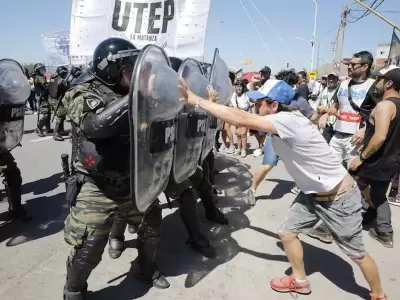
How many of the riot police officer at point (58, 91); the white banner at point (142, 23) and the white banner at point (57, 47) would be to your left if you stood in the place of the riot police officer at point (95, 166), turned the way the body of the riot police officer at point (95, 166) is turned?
3

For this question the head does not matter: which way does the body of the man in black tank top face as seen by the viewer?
to the viewer's left

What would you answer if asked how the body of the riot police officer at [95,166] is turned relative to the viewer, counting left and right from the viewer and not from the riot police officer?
facing to the right of the viewer

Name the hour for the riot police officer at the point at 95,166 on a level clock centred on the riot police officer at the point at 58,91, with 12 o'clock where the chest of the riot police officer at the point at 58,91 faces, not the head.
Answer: the riot police officer at the point at 95,166 is roughly at 3 o'clock from the riot police officer at the point at 58,91.

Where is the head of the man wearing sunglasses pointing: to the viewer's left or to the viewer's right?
to the viewer's left

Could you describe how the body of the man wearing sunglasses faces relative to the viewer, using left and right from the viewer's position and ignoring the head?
facing the viewer and to the left of the viewer

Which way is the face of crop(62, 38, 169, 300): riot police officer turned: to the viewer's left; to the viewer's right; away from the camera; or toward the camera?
to the viewer's right

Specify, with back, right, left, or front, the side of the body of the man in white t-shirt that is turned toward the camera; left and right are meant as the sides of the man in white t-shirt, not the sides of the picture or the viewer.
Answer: left

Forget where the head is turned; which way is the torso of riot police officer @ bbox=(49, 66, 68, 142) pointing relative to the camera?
to the viewer's right

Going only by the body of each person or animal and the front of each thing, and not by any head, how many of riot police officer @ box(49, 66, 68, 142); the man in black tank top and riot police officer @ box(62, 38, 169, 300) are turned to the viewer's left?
1

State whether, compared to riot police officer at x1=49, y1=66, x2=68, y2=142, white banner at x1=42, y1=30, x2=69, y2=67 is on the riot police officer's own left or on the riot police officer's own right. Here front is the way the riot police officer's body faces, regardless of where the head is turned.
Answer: on the riot police officer's own left

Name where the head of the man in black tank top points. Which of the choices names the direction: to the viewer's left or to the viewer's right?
to the viewer's left

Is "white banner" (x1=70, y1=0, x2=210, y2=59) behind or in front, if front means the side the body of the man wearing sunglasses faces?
in front

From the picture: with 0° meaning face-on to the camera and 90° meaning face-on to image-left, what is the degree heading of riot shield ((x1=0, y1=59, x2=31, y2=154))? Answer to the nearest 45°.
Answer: approximately 315°
